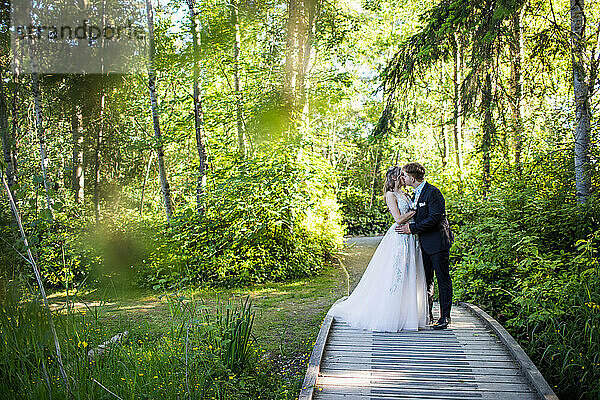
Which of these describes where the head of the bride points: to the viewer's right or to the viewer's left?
to the viewer's right

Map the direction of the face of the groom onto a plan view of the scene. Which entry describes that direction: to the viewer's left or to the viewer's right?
to the viewer's left

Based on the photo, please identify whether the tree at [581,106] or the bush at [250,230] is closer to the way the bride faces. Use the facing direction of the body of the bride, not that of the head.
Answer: the tree

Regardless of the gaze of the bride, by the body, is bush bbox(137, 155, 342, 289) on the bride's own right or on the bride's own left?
on the bride's own left

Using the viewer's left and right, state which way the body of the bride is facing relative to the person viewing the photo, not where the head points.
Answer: facing to the right of the viewer

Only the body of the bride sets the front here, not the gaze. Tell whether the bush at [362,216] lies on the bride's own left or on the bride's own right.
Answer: on the bride's own left

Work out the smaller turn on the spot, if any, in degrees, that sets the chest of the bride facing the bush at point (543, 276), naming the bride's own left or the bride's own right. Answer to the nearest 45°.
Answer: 0° — they already face it
